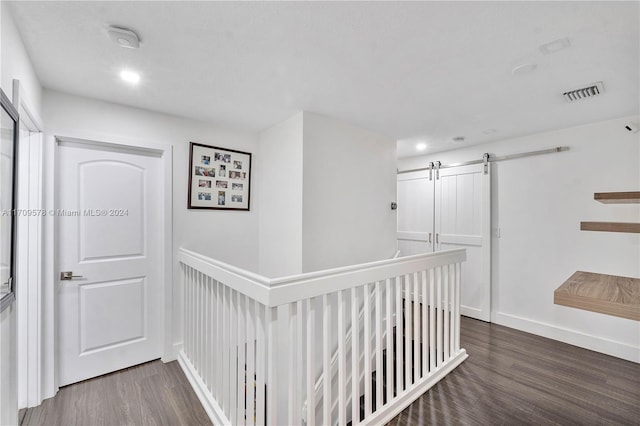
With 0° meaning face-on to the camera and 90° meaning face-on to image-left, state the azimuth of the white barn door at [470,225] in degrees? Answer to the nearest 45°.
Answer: approximately 45°

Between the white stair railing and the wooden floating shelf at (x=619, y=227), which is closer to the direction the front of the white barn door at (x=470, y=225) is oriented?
the white stair railing

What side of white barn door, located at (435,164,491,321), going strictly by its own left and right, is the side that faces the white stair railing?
front

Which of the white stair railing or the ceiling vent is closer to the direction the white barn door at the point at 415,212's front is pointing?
the white stair railing

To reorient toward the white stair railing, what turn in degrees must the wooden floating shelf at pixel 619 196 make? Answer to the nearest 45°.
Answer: approximately 45° to its right

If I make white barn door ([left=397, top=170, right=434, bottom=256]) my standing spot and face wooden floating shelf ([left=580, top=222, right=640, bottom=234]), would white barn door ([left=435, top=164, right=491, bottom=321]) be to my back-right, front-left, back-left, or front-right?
front-left

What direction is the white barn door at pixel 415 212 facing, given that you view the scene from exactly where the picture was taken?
facing the viewer and to the left of the viewer

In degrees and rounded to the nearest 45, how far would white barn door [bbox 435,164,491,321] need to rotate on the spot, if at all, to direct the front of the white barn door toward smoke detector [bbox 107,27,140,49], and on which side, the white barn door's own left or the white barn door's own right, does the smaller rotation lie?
0° — it already faces it
